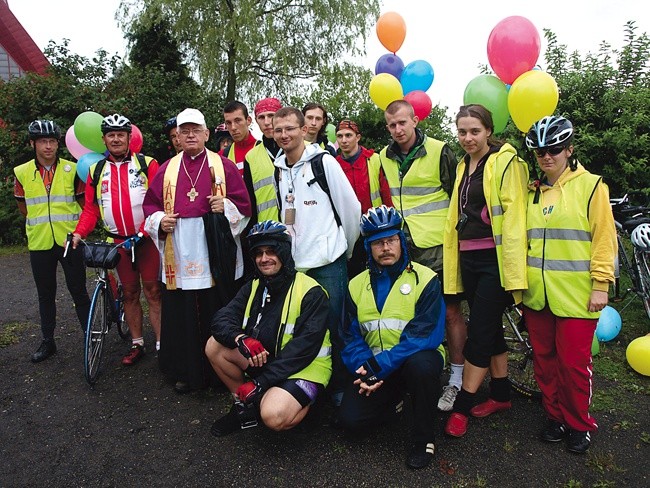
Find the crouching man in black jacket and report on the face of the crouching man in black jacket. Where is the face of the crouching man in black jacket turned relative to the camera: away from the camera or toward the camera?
toward the camera

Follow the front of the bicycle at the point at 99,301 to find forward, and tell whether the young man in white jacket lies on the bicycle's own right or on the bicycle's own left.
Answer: on the bicycle's own left

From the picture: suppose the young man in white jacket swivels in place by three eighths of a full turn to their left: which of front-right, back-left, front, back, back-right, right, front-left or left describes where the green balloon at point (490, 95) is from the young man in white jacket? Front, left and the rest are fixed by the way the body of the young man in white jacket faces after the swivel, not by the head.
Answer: front

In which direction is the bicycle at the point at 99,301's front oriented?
toward the camera

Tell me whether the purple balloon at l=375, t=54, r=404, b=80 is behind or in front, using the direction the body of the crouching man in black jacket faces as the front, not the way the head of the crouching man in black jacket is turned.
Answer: behind

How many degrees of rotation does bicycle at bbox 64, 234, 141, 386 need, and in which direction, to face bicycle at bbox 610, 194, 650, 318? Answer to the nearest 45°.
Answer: approximately 90° to its left

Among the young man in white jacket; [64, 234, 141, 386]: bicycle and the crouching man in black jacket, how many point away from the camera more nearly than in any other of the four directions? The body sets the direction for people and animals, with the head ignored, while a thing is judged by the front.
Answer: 0

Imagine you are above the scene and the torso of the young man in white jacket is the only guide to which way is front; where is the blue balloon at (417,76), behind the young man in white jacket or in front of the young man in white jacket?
behind

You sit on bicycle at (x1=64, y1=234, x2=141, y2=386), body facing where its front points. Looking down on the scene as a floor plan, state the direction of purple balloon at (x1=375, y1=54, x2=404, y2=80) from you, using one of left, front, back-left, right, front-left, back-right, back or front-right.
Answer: left

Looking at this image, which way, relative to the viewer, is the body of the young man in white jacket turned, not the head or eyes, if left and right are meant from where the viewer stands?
facing the viewer and to the left of the viewer

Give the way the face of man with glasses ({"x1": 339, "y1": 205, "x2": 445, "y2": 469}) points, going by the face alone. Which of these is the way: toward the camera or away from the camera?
toward the camera

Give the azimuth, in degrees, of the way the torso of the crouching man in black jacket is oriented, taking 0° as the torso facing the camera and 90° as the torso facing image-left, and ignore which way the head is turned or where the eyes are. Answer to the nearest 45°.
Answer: approximately 45°

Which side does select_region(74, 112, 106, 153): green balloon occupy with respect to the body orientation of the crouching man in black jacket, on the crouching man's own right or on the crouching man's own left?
on the crouching man's own right

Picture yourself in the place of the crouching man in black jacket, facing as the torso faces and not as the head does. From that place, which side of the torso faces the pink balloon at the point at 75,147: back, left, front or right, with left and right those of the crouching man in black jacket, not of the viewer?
right

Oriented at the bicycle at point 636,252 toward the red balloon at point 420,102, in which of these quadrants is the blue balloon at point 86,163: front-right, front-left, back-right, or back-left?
front-left
